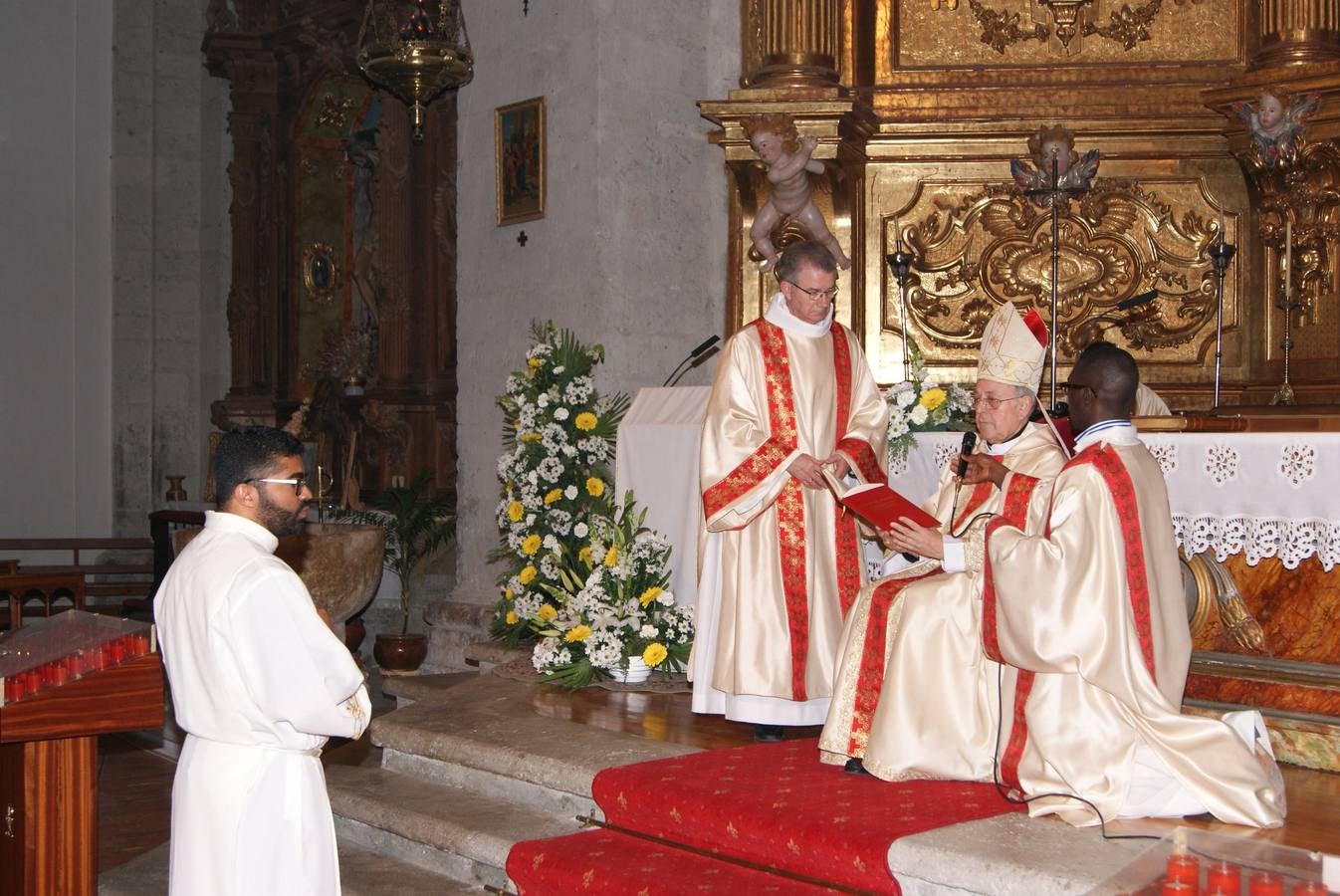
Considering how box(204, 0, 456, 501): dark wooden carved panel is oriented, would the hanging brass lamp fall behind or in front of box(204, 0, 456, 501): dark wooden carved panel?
in front

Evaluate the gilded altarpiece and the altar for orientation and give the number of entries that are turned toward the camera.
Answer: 2

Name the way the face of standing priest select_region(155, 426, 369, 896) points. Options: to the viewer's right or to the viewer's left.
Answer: to the viewer's right

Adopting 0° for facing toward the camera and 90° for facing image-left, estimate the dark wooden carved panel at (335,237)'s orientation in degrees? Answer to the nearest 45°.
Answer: approximately 315°

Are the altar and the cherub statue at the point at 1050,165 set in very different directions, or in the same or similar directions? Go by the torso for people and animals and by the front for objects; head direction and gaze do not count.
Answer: same or similar directions

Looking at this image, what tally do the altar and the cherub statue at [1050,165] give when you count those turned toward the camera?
2

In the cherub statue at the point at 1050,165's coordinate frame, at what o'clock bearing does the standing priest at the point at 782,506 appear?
The standing priest is roughly at 1 o'clock from the cherub statue.

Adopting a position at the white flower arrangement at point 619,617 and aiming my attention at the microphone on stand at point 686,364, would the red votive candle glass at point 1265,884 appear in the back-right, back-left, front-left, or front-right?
back-right

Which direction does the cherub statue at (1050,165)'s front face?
toward the camera

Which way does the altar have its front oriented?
toward the camera

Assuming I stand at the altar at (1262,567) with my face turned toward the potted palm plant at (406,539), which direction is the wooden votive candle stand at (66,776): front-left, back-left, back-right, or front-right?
front-left

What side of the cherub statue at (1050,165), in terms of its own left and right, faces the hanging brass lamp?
right

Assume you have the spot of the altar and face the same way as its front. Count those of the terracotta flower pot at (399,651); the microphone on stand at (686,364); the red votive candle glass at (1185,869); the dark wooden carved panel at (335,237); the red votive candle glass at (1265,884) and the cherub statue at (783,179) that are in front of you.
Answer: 2

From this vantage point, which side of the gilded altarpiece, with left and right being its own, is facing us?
front

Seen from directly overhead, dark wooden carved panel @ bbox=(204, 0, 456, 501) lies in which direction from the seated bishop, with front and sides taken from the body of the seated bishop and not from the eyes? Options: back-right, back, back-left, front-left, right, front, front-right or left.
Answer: right

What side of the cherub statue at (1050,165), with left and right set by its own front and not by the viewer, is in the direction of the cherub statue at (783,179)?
right

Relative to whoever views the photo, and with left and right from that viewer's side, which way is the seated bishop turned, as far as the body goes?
facing the viewer and to the left of the viewer
